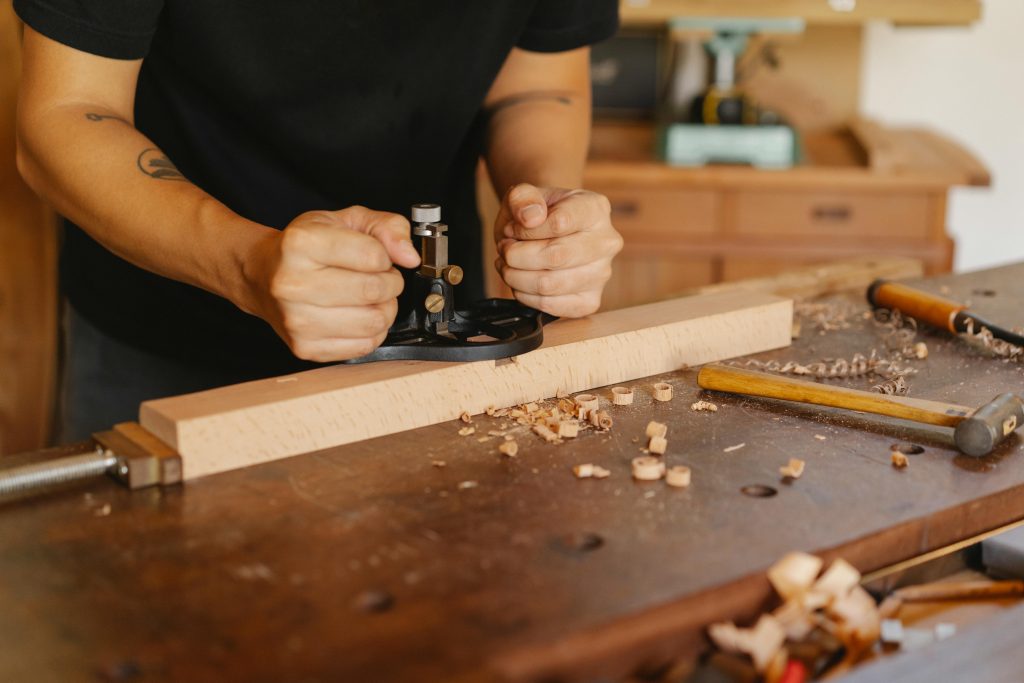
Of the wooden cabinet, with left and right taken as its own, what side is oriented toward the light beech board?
front

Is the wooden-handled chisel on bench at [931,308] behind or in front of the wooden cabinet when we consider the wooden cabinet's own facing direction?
in front

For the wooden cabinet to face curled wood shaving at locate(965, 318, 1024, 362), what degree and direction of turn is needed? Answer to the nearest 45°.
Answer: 0° — it already faces it

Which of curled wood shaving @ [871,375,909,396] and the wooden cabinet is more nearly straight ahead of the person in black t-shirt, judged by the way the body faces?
the curled wood shaving

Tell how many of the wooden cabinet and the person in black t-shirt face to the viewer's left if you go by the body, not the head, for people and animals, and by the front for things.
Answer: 0

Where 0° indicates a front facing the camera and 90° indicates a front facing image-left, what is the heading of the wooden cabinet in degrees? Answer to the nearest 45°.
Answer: approximately 0°

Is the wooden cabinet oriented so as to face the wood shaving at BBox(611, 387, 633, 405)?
yes

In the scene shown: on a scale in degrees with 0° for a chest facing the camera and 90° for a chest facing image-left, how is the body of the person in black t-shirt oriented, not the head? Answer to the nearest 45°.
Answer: approximately 315°

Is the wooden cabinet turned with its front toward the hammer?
yes
